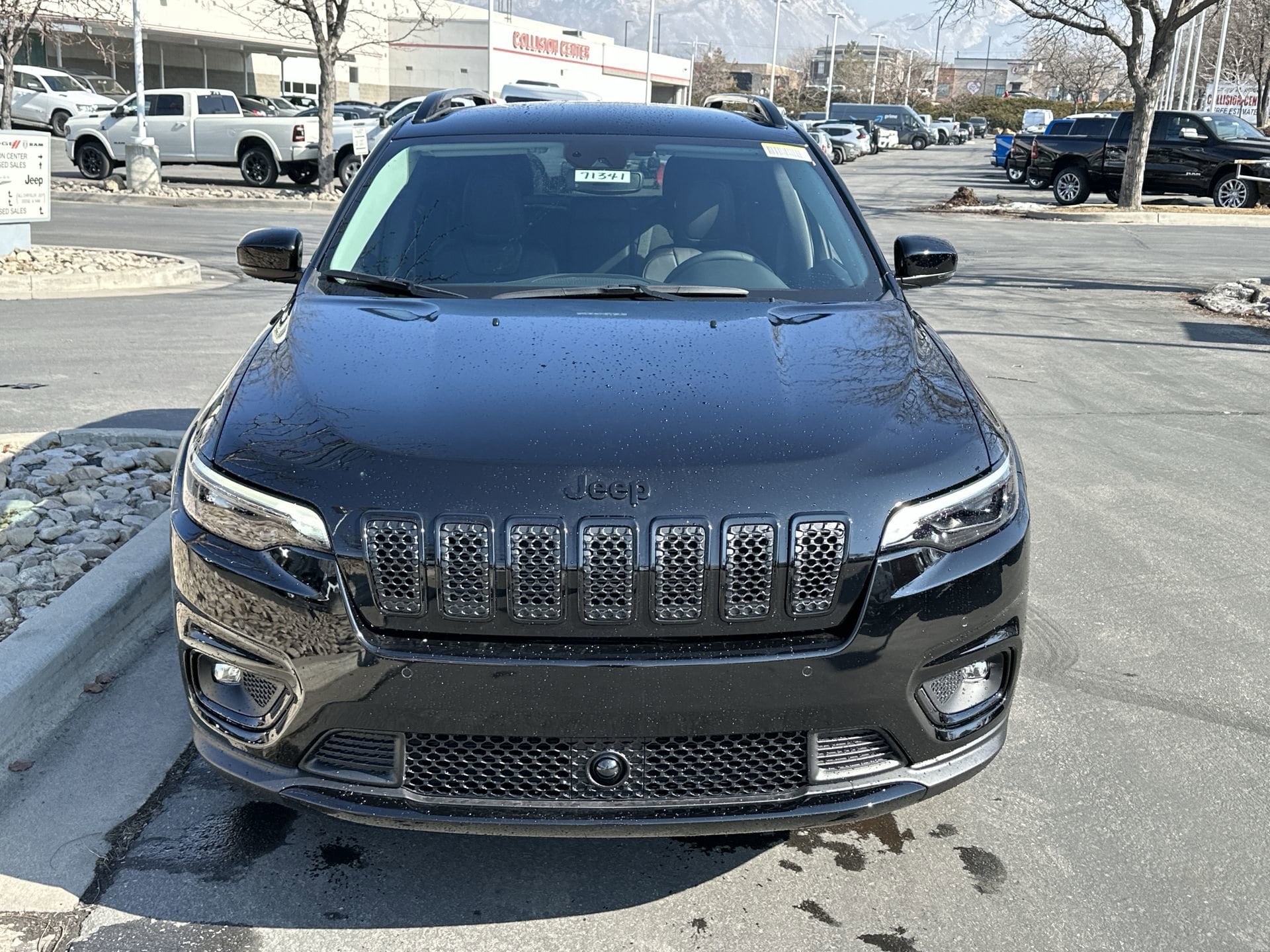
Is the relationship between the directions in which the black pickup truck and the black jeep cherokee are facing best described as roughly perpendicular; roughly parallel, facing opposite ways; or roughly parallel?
roughly perpendicular

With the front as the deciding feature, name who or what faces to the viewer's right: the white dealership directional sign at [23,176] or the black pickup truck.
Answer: the black pickup truck

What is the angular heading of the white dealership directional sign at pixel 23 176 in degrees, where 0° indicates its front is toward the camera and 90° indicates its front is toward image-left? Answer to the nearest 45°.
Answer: approximately 0°

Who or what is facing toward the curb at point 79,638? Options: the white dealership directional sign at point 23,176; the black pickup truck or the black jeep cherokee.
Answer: the white dealership directional sign

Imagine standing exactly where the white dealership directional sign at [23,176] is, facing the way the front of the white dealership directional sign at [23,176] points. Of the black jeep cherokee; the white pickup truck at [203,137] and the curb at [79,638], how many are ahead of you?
2

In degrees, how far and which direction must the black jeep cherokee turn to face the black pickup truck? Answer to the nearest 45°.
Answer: approximately 135° to its left

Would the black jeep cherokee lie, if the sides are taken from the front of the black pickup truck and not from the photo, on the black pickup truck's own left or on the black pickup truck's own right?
on the black pickup truck's own right

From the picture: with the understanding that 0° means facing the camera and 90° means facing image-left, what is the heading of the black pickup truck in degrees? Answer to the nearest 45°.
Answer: approximately 270°

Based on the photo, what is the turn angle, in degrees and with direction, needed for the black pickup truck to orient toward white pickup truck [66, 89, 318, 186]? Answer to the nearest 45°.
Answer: approximately 135° to its right
